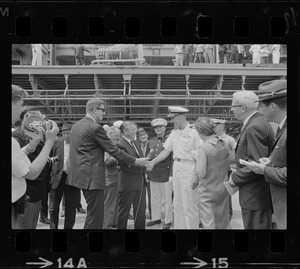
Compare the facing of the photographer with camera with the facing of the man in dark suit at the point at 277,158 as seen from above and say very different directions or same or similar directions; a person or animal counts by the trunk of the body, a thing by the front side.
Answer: very different directions

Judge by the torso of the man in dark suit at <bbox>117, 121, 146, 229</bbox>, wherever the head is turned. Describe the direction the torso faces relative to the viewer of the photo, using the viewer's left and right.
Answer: facing the viewer and to the right of the viewer

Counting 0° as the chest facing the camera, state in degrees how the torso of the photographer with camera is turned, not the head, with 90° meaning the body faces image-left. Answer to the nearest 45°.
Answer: approximately 270°

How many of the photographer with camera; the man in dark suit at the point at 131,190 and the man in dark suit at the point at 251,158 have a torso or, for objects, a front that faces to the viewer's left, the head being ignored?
1

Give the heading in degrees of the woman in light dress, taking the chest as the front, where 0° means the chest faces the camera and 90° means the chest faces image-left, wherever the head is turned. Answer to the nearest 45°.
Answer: approximately 135°

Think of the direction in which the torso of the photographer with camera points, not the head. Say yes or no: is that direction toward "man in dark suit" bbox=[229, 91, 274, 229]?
yes

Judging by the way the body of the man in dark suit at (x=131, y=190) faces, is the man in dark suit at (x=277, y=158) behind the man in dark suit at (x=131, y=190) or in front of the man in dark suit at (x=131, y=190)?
in front

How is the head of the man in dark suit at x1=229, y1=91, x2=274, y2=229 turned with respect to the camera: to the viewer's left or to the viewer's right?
to the viewer's left

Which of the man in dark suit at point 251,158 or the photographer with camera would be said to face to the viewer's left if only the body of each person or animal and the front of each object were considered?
the man in dark suit

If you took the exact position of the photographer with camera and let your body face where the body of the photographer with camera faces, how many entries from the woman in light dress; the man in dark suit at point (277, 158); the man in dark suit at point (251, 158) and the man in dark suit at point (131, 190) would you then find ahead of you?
4

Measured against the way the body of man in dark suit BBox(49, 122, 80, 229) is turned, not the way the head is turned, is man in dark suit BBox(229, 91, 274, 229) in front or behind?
in front

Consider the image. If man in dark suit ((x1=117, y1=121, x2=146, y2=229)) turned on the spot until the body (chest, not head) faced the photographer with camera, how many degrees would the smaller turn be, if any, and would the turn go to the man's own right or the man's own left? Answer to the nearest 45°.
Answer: approximately 135° to the man's own right

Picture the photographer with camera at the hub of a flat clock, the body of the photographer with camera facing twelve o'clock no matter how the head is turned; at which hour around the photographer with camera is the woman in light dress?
The woman in light dress is roughly at 12 o'clock from the photographer with camera.

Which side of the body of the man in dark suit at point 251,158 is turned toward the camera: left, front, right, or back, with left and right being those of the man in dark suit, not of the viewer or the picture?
left

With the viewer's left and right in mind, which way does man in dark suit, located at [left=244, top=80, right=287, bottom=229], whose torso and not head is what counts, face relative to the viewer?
facing to the left of the viewer

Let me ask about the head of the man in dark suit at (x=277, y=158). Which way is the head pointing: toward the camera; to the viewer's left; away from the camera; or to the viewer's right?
to the viewer's left
